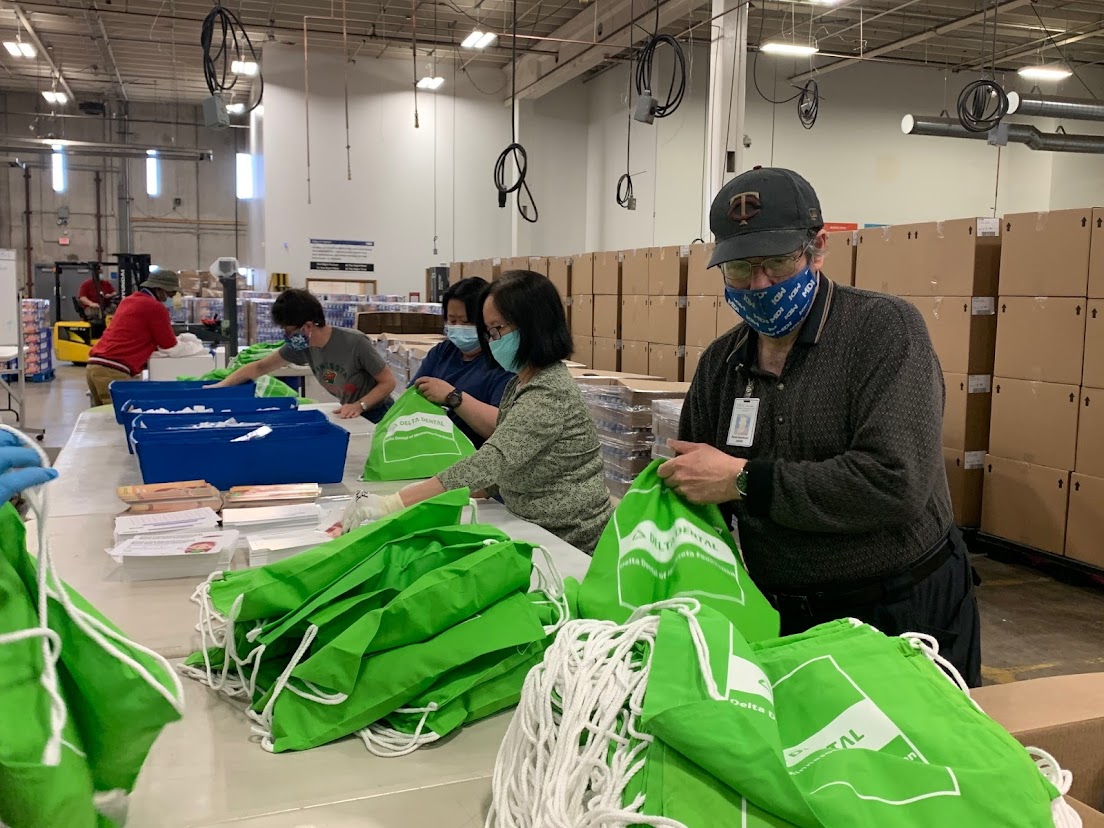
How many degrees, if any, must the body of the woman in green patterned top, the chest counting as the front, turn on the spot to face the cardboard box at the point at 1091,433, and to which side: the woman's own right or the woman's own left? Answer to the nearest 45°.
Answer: approximately 135° to the woman's own right

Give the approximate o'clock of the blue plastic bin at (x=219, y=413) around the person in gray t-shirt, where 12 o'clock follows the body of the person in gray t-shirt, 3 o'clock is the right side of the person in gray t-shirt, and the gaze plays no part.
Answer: The blue plastic bin is roughly at 11 o'clock from the person in gray t-shirt.

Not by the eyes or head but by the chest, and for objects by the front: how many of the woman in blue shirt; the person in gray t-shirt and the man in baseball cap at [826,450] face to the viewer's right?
0

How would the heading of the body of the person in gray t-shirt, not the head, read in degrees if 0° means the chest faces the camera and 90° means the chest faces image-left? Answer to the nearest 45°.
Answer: approximately 45°

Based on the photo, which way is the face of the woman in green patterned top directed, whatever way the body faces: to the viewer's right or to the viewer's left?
to the viewer's left

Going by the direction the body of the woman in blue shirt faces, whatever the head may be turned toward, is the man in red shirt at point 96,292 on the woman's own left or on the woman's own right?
on the woman's own right

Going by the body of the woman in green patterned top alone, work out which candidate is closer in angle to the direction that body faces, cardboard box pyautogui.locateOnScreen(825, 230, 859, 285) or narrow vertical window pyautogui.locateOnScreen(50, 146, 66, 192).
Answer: the narrow vertical window

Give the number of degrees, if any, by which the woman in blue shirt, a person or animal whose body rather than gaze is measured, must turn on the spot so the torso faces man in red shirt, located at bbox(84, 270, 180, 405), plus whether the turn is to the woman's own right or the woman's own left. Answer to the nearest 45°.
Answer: approximately 90° to the woman's own right

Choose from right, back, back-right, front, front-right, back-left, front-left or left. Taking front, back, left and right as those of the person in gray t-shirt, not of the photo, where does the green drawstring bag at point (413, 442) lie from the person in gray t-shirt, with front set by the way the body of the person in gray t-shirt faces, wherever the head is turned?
front-left

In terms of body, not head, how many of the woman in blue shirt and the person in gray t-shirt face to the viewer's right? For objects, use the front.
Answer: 0

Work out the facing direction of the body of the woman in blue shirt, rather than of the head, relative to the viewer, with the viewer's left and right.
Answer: facing the viewer and to the left of the viewer

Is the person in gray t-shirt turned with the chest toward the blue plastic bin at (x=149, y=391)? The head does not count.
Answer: yes

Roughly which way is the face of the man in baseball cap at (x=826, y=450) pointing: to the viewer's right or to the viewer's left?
to the viewer's left

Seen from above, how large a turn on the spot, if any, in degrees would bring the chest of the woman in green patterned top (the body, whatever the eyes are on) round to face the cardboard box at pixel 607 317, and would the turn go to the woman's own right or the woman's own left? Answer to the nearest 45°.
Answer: approximately 90° to the woman's own right

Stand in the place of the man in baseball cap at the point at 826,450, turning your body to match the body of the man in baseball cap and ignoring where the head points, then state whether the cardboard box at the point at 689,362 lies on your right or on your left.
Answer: on your right

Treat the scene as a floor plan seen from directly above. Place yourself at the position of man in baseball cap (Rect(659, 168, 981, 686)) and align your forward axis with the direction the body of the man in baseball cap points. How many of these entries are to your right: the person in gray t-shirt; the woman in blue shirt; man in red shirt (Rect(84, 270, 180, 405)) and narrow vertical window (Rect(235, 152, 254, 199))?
4

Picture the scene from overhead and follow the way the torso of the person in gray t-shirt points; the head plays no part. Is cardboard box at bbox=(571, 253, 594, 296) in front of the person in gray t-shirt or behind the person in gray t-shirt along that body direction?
behind

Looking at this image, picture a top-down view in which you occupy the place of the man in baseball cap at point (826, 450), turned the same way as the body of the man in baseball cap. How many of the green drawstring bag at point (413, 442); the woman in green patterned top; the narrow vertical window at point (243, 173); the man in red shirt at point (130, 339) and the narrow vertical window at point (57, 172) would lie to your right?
5

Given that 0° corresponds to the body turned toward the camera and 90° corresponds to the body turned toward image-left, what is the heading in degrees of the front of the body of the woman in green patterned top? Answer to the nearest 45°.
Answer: approximately 90°

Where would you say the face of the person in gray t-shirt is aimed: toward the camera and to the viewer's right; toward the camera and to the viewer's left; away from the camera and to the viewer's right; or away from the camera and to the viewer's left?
toward the camera and to the viewer's left

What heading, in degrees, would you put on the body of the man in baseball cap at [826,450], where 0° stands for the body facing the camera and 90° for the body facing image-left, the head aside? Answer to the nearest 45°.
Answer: approximately 45°
